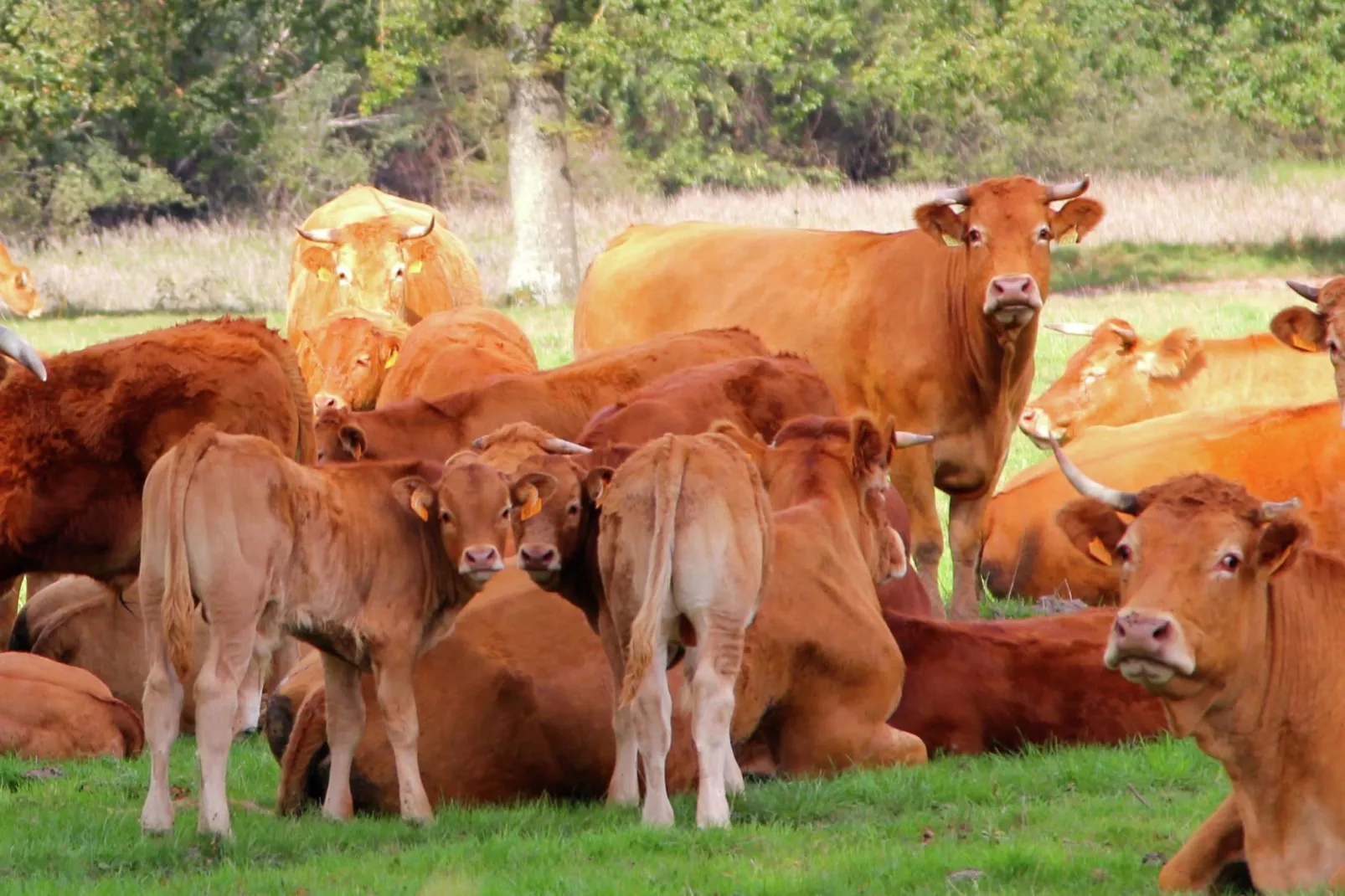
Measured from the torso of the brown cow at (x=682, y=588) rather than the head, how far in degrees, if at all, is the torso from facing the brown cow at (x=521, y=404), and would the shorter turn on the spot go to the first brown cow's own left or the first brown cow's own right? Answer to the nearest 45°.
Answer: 0° — it already faces it

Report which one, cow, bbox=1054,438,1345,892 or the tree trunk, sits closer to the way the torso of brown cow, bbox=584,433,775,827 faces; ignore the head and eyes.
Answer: the tree trunk

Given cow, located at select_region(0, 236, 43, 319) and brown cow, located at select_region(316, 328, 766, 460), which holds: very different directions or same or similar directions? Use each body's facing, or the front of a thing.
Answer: very different directions

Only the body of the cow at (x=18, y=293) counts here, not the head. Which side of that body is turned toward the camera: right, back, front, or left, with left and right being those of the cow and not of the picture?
right

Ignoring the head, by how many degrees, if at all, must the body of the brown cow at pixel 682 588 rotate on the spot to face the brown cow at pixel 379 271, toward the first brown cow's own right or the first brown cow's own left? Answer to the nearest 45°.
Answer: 0° — it already faces it

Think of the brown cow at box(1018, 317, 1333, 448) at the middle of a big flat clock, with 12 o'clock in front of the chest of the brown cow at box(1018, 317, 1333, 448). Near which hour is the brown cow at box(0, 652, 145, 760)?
the brown cow at box(0, 652, 145, 760) is roughly at 10 o'clock from the brown cow at box(1018, 317, 1333, 448).

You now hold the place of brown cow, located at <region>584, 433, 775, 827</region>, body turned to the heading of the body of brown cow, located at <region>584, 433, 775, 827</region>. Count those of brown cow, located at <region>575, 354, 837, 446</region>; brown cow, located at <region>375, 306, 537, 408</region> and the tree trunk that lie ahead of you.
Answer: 3

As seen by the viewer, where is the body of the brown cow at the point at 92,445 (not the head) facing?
to the viewer's left

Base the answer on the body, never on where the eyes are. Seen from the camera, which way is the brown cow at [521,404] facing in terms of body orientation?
to the viewer's left

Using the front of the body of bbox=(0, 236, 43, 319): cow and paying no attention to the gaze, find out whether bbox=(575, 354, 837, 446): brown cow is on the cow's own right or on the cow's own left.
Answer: on the cow's own right

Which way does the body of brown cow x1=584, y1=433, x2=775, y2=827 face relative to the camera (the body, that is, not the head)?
away from the camera

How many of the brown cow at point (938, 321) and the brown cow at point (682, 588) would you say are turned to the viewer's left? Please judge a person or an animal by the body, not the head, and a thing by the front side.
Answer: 0

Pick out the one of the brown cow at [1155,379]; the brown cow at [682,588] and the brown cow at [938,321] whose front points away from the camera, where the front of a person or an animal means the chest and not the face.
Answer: the brown cow at [682,588]

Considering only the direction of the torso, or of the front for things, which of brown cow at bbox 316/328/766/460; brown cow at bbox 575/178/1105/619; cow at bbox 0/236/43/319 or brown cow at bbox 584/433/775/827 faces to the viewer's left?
brown cow at bbox 316/328/766/460

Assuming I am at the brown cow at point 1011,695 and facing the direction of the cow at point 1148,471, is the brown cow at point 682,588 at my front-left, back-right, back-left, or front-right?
back-left

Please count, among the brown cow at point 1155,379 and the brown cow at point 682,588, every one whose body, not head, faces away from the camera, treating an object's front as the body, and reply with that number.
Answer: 1
